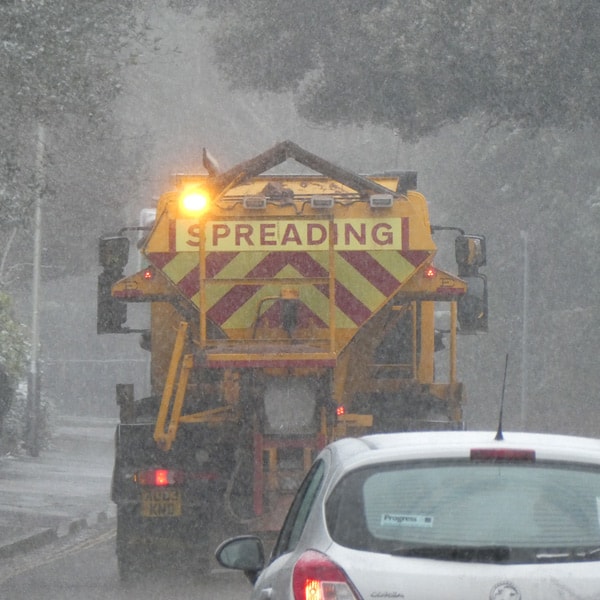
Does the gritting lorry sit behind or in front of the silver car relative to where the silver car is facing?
in front

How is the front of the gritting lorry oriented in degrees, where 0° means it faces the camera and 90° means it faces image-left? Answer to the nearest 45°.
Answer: approximately 180°

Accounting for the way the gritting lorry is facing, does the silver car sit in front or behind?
behind

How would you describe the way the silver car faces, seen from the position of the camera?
facing away from the viewer

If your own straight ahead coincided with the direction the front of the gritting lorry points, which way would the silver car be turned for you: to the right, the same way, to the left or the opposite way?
the same way

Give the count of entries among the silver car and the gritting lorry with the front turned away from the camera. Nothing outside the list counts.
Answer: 2
